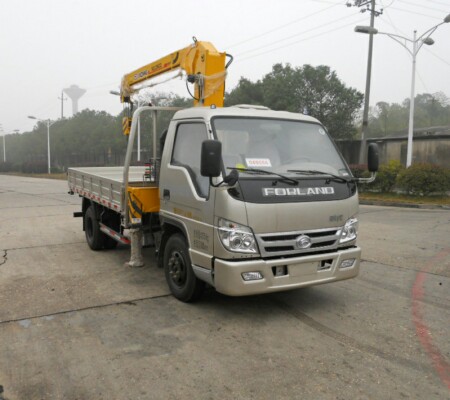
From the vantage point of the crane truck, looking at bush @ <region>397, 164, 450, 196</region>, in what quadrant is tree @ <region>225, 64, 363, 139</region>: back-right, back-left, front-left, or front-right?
front-left

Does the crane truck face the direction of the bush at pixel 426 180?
no

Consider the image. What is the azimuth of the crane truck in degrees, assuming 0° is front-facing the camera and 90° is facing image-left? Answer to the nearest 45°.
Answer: approximately 315°

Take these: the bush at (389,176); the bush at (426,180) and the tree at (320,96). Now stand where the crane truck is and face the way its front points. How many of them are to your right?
0

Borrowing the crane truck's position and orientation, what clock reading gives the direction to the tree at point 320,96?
The tree is roughly at 8 o'clock from the crane truck.

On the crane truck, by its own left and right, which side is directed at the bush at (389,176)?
left

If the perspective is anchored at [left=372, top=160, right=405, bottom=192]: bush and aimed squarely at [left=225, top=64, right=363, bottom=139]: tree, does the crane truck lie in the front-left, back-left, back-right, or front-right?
back-left
